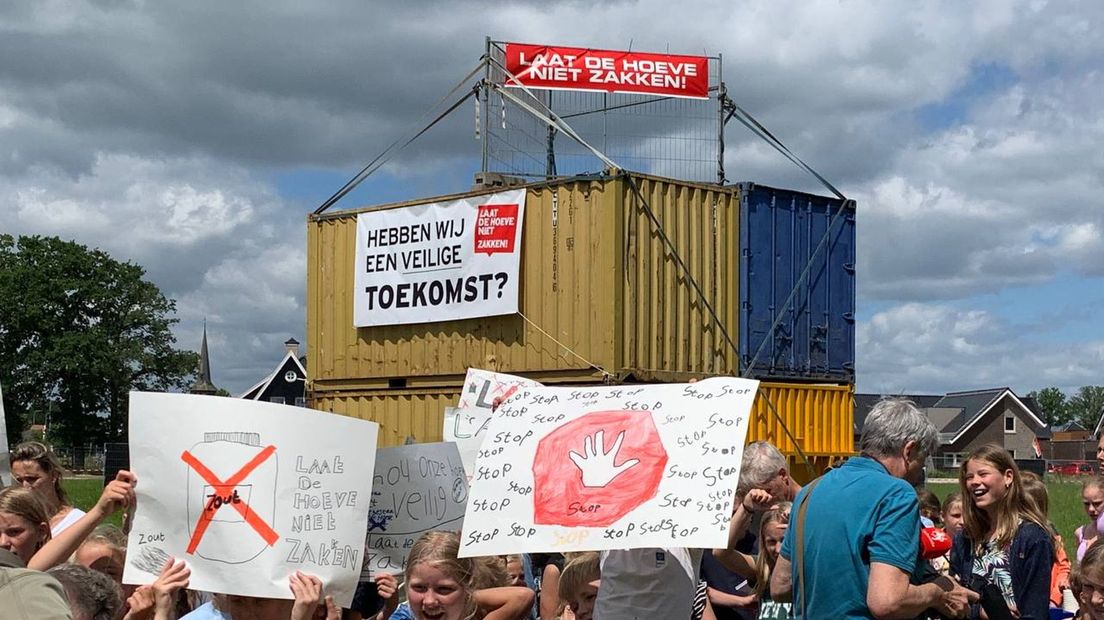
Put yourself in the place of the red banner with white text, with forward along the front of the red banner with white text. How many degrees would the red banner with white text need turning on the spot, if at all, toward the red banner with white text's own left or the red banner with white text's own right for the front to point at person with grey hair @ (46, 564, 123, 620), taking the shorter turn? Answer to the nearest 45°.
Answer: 0° — it already faces them

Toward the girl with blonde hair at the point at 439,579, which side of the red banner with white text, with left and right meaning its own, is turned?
front

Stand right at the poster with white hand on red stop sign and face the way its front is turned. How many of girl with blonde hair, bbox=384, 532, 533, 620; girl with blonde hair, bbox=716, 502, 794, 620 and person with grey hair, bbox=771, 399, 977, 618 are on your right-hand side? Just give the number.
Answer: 1

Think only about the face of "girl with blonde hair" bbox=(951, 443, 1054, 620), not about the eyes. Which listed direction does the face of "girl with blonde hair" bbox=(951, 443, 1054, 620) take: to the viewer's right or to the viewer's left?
to the viewer's left

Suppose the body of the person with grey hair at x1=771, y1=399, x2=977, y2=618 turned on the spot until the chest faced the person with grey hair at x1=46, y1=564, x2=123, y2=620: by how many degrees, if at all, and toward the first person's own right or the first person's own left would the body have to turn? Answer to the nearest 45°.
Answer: approximately 180°

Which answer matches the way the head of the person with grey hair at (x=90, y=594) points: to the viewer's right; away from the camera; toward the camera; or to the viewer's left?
away from the camera

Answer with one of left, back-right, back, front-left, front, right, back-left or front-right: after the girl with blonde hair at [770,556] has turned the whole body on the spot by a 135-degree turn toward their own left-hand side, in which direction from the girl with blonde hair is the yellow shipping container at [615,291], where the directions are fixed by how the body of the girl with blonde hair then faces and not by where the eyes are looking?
front

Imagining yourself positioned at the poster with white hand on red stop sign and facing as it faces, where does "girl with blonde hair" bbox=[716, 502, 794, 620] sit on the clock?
The girl with blonde hair is roughly at 7 o'clock from the poster with white hand on red stop sign.

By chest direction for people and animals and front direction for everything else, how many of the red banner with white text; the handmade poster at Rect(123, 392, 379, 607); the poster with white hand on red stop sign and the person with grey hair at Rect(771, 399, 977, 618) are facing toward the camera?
3

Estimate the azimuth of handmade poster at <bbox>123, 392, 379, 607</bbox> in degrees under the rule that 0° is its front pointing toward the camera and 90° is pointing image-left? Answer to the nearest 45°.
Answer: approximately 0°
